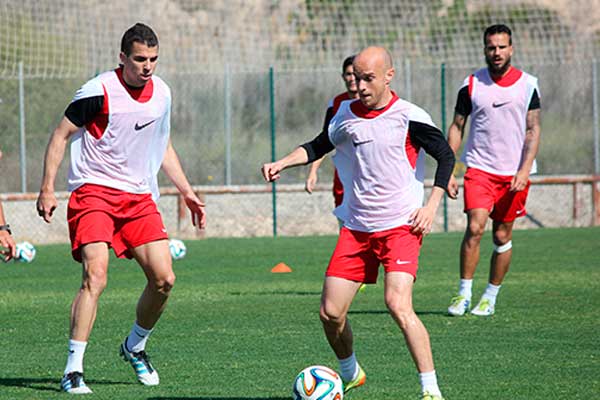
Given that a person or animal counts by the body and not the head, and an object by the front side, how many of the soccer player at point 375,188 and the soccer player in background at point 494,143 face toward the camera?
2

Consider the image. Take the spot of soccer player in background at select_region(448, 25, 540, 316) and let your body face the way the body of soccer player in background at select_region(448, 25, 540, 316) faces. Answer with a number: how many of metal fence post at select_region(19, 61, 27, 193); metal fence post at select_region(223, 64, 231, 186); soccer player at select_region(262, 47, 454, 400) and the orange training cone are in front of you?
1

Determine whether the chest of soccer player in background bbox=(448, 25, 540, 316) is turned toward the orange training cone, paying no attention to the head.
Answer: no

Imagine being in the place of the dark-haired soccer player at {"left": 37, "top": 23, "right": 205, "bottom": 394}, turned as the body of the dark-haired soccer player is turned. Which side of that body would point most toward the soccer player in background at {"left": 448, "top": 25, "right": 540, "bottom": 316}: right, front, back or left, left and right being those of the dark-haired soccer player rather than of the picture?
left

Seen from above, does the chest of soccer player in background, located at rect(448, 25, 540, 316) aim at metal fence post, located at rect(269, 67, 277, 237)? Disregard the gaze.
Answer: no

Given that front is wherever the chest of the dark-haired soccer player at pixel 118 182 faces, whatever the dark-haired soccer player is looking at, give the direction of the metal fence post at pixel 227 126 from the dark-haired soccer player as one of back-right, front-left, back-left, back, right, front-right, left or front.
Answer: back-left

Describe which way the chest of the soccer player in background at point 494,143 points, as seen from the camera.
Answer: toward the camera

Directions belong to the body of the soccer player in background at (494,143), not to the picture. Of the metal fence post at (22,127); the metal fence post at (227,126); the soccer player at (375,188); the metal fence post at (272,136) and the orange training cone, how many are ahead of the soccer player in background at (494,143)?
1

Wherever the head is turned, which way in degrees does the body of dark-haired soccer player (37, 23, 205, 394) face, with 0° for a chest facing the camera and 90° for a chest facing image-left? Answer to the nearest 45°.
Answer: approximately 315°

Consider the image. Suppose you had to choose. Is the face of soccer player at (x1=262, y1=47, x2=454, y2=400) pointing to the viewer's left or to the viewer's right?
to the viewer's left

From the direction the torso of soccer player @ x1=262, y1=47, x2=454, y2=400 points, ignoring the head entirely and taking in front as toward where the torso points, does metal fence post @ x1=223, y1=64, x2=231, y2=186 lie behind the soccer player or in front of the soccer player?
behind

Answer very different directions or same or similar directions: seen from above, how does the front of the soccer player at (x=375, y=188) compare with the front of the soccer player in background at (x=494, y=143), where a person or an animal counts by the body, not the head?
same or similar directions

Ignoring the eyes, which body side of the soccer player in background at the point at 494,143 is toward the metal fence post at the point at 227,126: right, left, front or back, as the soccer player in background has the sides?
back

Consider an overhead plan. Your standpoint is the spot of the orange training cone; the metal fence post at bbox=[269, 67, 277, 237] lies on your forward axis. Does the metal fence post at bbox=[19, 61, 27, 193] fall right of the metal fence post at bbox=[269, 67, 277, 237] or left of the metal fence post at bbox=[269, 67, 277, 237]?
left

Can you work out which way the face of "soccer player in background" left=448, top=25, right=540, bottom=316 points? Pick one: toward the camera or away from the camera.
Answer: toward the camera

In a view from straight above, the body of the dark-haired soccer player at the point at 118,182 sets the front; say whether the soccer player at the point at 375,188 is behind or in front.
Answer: in front

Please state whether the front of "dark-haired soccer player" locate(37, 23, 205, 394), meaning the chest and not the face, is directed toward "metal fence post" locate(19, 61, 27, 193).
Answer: no
